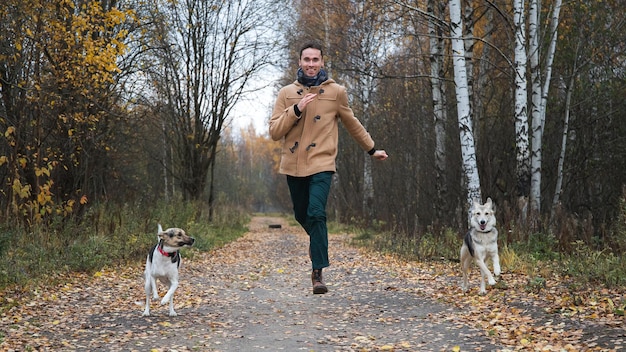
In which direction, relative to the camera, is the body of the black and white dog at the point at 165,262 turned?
toward the camera

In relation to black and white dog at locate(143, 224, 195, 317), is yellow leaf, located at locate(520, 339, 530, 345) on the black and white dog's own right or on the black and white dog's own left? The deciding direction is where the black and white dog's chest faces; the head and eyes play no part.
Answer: on the black and white dog's own left

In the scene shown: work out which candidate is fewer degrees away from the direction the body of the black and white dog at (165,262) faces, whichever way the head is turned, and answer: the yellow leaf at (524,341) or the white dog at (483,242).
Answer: the yellow leaf

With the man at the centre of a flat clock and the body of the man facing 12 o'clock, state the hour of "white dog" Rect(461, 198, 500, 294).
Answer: The white dog is roughly at 8 o'clock from the man.

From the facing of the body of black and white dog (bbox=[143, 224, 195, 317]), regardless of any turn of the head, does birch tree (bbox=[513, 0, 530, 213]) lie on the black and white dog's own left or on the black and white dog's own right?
on the black and white dog's own left

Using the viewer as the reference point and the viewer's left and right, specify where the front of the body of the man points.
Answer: facing the viewer

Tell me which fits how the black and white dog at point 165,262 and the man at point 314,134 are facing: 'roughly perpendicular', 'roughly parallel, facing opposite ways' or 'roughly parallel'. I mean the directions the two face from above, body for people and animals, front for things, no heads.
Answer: roughly parallel

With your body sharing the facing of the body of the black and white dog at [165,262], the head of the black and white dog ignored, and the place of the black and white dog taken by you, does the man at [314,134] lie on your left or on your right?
on your left

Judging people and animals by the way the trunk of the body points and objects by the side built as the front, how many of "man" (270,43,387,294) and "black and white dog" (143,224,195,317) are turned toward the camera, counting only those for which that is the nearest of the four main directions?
2

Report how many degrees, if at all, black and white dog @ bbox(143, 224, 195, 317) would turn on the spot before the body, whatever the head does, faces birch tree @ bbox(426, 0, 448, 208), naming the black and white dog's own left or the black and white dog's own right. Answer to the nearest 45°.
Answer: approximately 135° to the black and white dog's own left

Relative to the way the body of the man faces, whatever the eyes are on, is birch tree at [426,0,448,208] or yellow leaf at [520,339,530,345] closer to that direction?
the yellow leaf

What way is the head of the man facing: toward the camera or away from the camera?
toward the camera

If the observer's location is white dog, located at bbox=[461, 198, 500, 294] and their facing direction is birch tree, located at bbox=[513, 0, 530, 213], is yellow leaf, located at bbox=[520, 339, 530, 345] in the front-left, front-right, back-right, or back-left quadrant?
back-right

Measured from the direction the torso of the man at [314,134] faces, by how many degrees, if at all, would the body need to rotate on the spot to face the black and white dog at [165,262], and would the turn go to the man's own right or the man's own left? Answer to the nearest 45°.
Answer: approximately 90° to the man's own right
